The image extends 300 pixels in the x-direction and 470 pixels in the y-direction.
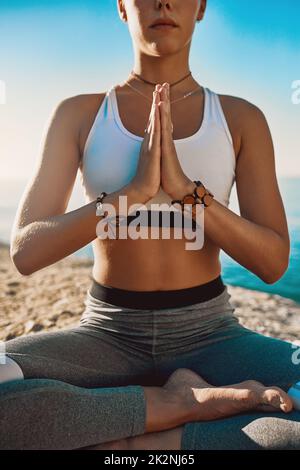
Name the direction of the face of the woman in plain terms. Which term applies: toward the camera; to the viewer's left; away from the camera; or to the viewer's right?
toward the camera

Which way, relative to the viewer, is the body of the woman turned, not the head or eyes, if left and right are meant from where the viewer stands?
facing the viewer
